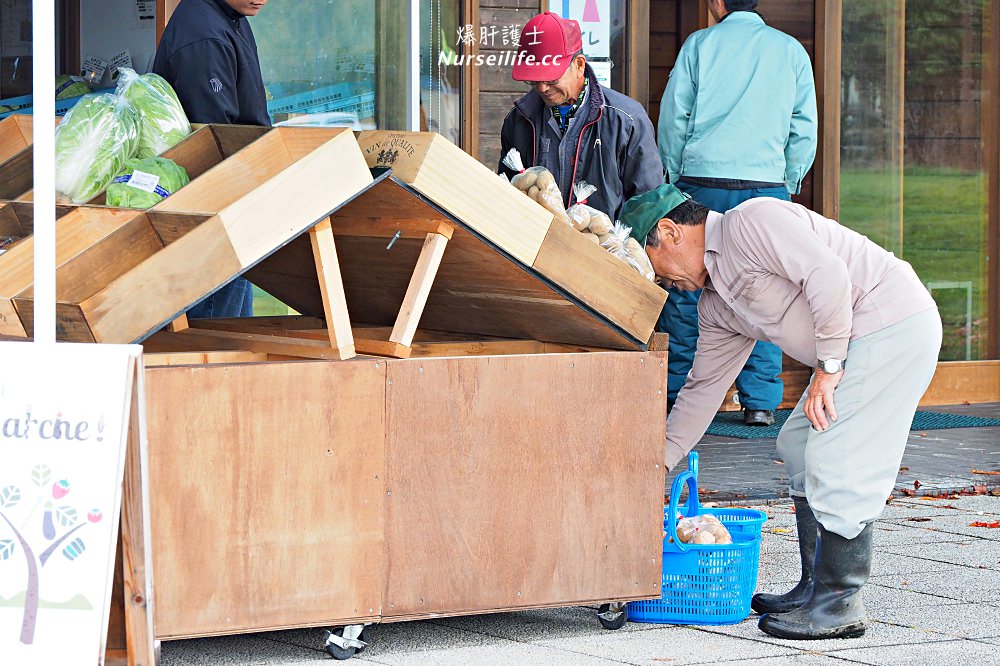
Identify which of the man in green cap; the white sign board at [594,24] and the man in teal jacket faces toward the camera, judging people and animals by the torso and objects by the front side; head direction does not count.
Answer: the white sign board

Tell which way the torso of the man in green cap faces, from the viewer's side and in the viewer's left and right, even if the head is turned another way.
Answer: facing to the left of the viewer

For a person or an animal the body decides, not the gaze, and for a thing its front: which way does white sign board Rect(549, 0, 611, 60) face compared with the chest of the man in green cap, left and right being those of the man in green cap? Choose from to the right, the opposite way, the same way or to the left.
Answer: to the left

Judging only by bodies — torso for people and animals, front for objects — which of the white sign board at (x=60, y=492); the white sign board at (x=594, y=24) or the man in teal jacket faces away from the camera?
the man in teal jacket

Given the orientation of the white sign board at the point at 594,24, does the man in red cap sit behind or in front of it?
in front

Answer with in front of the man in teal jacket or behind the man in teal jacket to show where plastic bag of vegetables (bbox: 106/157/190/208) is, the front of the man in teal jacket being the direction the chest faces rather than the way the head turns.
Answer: behind

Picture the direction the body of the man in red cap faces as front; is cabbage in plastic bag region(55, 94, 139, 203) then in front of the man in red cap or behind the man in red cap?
in front

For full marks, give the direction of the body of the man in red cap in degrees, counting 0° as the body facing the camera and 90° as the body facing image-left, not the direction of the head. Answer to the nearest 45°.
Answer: approximately 45°

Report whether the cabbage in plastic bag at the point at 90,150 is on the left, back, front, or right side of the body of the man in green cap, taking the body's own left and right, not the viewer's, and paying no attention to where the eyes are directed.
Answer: front

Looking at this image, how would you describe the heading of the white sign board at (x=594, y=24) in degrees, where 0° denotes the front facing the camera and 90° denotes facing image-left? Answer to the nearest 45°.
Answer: approximately 0°

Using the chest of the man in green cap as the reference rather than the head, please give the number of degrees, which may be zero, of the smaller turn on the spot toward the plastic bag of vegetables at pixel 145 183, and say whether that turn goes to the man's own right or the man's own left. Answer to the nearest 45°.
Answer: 0° — they already face it

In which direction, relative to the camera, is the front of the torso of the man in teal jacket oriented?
away from the camera

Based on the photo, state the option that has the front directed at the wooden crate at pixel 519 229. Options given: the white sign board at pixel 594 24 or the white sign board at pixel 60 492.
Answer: the white sign board at pixel 594 24

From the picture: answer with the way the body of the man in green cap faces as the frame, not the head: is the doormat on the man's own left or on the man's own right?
on the man's own right

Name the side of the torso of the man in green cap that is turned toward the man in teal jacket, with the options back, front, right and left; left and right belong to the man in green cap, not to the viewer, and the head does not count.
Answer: right

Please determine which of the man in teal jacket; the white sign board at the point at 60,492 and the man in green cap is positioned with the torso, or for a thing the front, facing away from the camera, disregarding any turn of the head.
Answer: the man in teal jacket

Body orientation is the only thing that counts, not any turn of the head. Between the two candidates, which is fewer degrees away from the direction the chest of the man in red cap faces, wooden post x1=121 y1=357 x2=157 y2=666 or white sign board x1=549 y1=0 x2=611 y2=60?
the wooden post

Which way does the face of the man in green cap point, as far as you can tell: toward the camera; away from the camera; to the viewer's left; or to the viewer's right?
to the viewer's left
